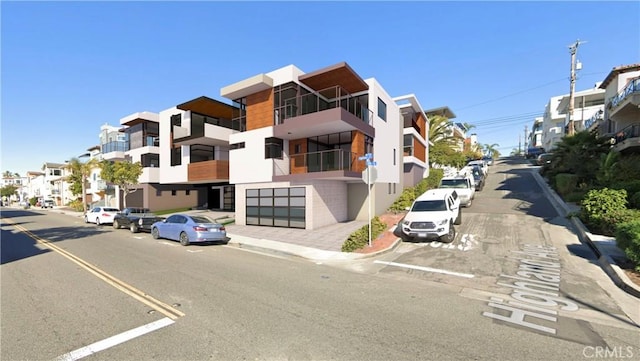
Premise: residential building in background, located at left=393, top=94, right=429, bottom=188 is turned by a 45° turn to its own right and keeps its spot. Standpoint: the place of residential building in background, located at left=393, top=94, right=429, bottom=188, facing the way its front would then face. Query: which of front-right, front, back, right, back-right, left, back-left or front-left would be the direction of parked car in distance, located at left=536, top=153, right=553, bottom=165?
back-left

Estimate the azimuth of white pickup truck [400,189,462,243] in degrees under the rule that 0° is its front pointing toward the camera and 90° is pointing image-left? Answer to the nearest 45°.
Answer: approximately 45°

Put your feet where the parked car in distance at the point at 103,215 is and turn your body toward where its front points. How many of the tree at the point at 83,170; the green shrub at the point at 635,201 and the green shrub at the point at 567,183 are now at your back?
2

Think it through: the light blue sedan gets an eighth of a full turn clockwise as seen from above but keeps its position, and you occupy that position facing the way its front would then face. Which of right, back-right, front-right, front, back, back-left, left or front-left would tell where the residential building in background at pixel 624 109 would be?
right

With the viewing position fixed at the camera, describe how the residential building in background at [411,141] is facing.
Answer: facing the viewer and to the right of the viewer

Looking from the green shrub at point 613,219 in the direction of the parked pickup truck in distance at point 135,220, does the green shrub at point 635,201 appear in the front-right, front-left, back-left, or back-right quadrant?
back-right

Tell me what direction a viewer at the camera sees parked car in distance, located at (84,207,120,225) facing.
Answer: facing away from the viewer and to the left of the viewer

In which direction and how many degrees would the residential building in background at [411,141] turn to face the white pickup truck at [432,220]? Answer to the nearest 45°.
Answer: approximately 45° to its right

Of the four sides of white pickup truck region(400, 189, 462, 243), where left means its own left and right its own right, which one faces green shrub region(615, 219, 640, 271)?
left

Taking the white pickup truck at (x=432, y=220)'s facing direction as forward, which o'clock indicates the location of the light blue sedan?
The light blue sedan is roughly at 1 o'clock from the white pickup truck.

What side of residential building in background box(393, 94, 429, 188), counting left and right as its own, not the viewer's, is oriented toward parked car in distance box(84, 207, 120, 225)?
right

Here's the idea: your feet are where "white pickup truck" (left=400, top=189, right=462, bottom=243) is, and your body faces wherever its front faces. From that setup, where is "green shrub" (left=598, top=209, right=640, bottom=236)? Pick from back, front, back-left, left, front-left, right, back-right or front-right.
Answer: back-left

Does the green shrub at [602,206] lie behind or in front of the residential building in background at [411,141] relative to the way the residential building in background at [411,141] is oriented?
in front

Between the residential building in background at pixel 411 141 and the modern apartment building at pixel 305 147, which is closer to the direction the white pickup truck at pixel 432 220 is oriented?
the modern apartment building

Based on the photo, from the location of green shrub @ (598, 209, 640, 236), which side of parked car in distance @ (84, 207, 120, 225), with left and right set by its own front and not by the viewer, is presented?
back
